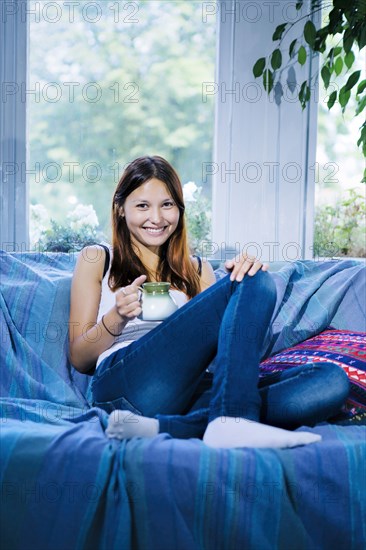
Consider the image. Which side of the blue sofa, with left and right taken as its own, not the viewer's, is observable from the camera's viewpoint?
front

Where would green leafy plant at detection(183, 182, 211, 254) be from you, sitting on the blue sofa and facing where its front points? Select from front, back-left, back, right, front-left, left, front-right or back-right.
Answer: back

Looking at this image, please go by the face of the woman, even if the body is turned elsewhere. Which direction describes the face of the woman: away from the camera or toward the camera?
toward the camera

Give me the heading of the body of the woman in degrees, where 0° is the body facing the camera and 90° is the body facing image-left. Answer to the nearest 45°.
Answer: approximately 315°

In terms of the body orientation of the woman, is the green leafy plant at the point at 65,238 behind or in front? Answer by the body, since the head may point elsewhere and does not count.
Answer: behind

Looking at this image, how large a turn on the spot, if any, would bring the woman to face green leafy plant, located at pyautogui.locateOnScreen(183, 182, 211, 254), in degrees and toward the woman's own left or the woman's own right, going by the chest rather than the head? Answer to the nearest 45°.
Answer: approximately 135° to the woman's own left
